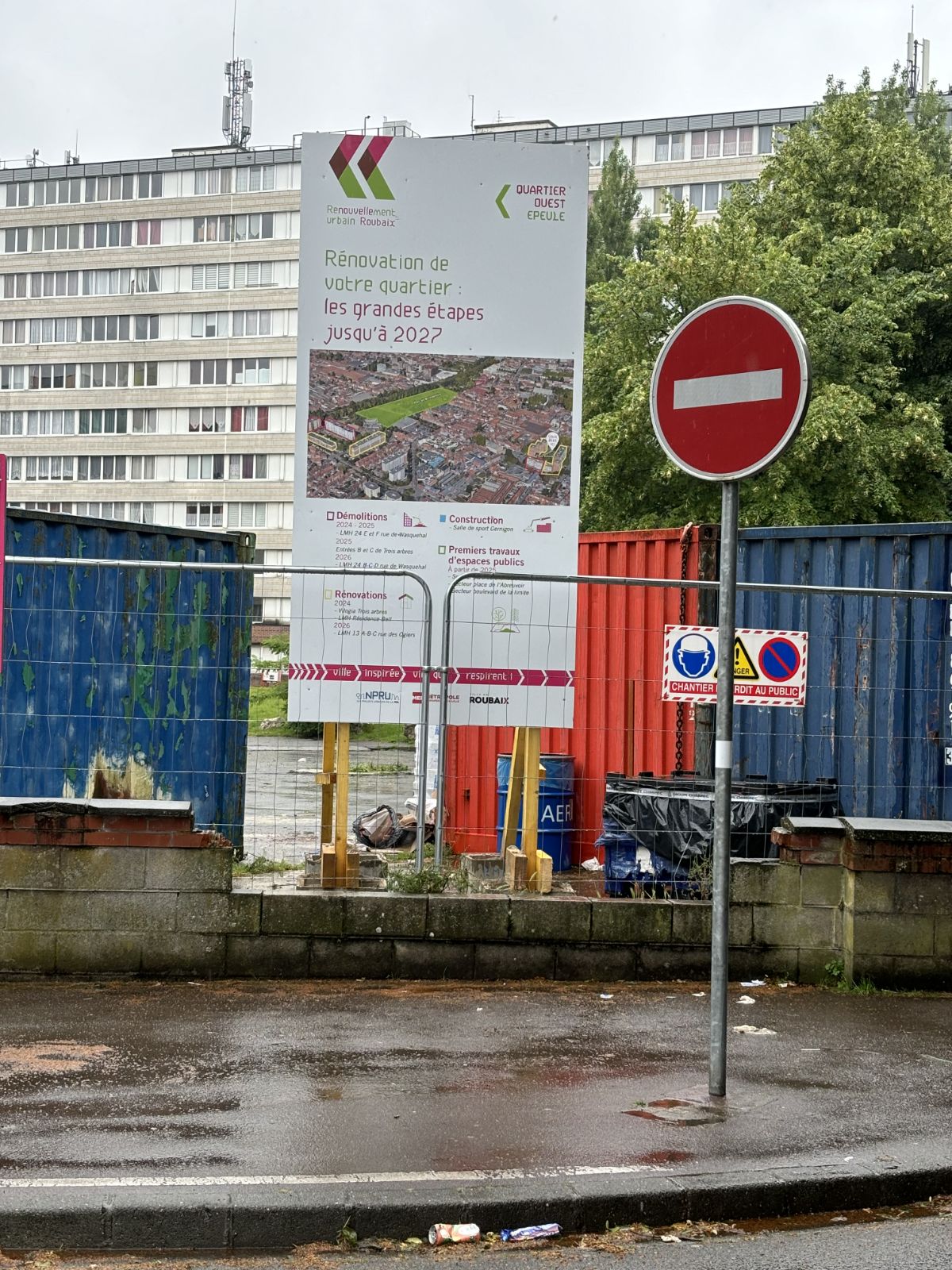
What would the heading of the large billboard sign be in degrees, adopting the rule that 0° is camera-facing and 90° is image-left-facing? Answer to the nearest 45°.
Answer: approximately 0°

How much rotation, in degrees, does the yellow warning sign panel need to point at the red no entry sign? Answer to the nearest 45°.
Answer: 0° — it already faces it

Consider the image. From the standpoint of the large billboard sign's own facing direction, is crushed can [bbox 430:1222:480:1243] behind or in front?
in front

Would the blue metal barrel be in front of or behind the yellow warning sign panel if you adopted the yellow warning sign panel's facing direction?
behind

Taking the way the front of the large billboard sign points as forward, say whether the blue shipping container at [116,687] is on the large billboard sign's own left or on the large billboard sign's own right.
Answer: on the large billboard sign's own right

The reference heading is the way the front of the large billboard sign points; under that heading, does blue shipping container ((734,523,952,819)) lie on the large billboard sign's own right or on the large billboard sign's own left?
on the large billboard sign's own left

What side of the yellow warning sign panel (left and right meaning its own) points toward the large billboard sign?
right

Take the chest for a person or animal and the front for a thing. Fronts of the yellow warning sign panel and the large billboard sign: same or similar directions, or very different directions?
same or similar directions

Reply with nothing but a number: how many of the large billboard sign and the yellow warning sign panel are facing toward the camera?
2

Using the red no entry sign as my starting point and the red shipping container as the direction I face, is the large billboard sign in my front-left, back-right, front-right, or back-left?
front-left

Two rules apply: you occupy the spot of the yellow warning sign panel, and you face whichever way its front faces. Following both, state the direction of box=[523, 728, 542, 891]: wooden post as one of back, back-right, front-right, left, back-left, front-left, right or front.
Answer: right

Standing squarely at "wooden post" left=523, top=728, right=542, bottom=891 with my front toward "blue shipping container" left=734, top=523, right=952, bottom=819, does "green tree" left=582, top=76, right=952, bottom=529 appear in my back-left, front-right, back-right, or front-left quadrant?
front-left

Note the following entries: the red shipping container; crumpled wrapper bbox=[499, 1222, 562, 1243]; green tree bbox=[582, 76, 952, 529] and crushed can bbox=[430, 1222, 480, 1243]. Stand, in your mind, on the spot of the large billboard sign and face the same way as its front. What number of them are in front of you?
2

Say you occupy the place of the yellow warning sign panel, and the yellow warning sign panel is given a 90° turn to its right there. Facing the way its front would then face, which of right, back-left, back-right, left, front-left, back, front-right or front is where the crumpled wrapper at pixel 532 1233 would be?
left
